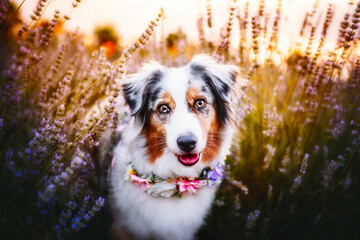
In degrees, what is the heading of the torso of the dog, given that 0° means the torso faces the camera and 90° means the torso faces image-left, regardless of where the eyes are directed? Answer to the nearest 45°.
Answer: approximately 0°
